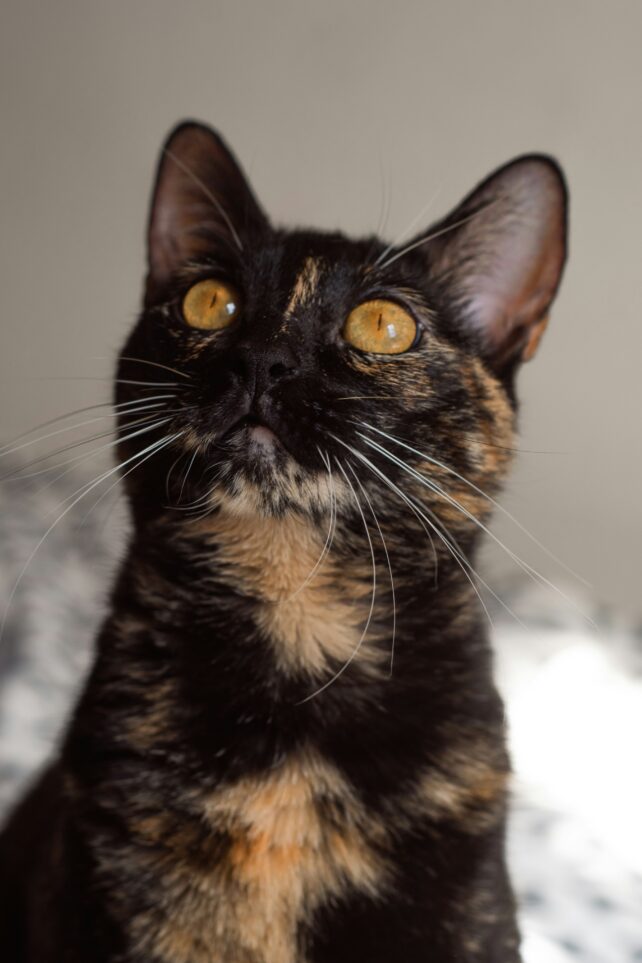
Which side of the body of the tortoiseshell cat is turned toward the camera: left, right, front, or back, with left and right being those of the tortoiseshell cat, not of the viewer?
front
